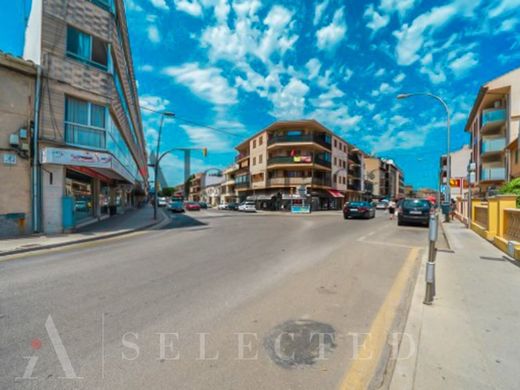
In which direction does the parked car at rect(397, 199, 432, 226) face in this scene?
away from the camera

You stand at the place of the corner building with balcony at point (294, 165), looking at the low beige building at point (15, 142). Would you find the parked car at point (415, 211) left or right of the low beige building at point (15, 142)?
left

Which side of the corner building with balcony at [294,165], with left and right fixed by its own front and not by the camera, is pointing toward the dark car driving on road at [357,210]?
front

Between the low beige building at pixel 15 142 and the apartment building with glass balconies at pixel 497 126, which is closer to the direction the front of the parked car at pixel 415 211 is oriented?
the apartment building with glass balconies

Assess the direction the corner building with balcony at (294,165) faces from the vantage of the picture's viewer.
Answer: facing the viewer

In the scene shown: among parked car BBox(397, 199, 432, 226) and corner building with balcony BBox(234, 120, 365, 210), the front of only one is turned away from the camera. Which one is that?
the parked car

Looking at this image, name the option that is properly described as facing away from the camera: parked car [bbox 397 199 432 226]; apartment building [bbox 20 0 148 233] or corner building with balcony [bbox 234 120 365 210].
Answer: the parked car

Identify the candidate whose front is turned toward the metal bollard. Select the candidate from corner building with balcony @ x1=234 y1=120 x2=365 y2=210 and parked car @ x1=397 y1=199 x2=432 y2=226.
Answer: the corner building with balcony

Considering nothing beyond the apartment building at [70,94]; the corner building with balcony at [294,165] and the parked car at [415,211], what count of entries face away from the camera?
1

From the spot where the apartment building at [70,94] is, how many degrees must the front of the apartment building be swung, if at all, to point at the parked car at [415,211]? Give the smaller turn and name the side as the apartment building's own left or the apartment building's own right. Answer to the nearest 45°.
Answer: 0° — it already faces it

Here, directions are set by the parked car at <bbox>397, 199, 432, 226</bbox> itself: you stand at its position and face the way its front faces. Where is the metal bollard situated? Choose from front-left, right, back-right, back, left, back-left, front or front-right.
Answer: back

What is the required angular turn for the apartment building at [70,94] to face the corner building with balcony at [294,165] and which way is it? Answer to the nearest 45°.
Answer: approximately 90° to its left

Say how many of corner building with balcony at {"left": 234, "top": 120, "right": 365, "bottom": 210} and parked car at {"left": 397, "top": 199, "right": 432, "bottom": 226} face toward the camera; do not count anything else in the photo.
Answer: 1

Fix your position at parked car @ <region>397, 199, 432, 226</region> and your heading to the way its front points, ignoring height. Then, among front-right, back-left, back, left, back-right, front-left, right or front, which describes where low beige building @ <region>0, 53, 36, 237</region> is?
back-left

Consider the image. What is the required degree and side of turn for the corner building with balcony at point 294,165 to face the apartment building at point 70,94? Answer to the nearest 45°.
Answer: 0° — it already faces it

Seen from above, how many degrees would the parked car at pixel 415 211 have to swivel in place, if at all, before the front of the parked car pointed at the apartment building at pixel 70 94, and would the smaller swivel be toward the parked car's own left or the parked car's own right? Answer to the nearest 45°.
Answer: approximately 135° to the parked car's own left

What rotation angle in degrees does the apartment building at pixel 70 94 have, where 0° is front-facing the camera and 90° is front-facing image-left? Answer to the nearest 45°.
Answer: approximately 315°
